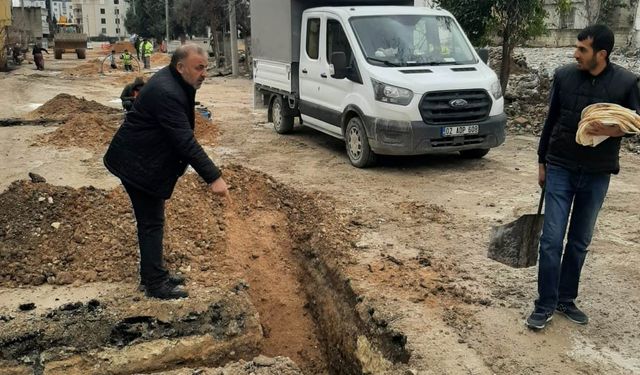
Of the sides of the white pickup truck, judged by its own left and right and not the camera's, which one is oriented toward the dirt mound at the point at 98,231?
right

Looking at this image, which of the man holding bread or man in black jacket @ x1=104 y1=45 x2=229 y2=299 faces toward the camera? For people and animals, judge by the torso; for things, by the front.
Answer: the man holding bread

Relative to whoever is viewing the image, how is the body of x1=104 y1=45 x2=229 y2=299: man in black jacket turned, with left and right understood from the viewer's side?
facing to the right of the viewer

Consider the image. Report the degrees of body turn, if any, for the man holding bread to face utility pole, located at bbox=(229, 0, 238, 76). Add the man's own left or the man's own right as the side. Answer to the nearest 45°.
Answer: approximately 135° to the man's own right

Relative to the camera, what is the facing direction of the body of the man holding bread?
toward the camera

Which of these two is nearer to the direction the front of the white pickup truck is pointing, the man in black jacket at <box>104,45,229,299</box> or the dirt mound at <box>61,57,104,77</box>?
the man in black jacket

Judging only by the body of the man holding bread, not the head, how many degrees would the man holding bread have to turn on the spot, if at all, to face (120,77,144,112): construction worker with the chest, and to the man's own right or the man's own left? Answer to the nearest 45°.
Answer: approximately 135° to the man's own right

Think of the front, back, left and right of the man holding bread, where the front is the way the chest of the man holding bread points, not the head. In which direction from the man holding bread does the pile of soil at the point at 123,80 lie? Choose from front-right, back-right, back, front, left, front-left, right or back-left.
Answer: back-right

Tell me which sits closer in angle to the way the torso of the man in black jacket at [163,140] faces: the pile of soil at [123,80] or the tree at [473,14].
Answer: the tree

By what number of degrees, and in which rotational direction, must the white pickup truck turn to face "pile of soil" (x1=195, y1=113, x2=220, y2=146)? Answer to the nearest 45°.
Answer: approximately 180°

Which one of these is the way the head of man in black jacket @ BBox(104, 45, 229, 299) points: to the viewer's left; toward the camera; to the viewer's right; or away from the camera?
to the viewer's right

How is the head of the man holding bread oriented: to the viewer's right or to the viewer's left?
to the viewer's left

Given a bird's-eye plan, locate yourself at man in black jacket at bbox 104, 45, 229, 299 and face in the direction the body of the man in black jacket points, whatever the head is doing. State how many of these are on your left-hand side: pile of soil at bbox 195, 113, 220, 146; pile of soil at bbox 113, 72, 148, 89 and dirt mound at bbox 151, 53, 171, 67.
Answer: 3
